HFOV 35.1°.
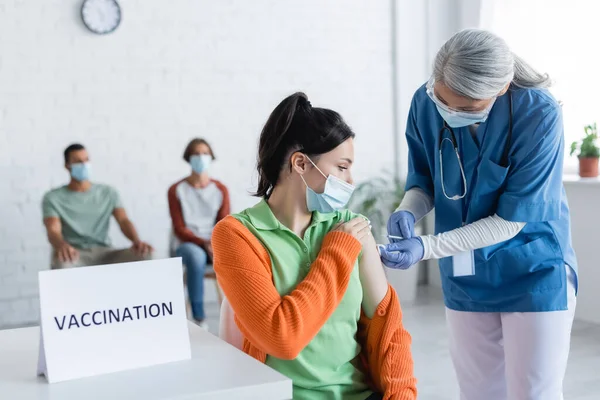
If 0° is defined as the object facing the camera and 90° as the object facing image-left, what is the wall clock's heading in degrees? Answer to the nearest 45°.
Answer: approximately 0°

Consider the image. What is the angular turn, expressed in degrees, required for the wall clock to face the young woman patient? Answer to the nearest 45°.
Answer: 0° — it already faces them

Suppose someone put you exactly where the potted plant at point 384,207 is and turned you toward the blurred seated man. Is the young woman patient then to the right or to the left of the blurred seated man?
left

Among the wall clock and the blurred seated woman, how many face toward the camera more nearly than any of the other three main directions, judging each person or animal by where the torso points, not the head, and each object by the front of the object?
2

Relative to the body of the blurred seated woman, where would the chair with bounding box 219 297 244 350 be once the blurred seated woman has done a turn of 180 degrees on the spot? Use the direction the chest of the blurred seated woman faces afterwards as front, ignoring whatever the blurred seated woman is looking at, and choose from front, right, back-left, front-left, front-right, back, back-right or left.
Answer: back

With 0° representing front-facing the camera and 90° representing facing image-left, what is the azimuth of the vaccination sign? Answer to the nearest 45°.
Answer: approximately 315°

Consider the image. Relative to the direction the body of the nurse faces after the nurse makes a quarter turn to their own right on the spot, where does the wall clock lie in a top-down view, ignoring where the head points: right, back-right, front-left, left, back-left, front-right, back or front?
front

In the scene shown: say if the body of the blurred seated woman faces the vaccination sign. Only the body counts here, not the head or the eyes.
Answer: yes

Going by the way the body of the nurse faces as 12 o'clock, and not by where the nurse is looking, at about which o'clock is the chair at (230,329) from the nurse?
The chair is roughly at 12 o'clock from the nurse.

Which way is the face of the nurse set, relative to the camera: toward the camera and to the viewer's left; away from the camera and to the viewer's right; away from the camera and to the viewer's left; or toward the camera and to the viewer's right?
toward the camera and to the viewer's left

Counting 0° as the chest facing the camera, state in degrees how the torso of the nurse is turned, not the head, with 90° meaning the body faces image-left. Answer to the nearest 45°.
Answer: approximately 45°

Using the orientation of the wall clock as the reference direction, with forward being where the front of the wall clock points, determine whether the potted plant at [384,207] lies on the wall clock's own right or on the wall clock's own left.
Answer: on the wall clock's own left
